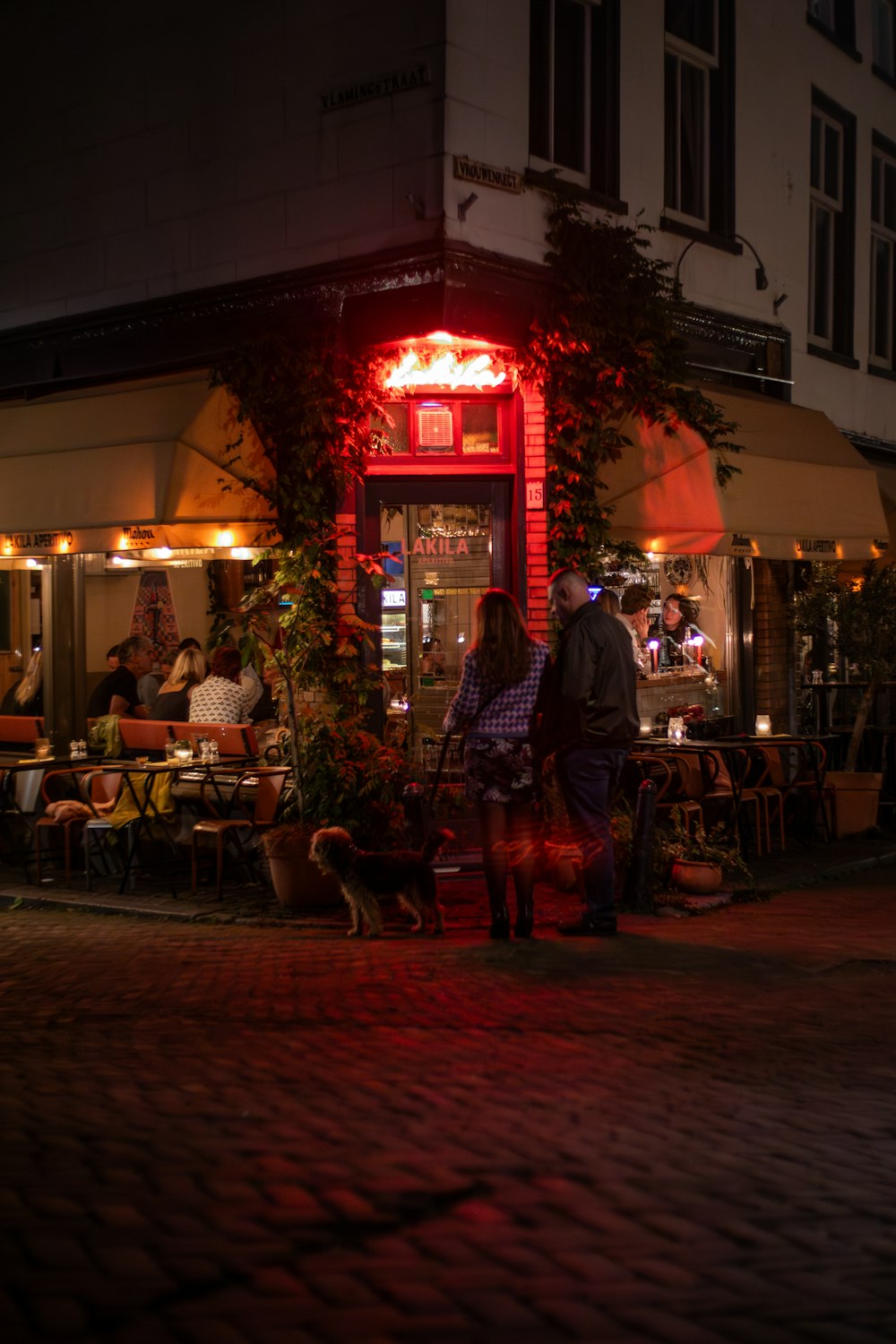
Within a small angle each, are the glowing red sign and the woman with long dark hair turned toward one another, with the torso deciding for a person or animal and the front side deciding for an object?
yes

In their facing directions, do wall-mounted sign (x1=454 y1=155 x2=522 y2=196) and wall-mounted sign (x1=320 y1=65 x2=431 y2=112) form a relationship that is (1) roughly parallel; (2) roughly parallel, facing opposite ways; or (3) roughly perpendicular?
roughly perpendicular

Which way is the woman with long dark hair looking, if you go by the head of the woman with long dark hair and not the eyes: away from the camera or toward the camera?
away from the camera

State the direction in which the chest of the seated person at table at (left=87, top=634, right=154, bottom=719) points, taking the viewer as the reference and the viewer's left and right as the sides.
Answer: facing to the right of the viewer

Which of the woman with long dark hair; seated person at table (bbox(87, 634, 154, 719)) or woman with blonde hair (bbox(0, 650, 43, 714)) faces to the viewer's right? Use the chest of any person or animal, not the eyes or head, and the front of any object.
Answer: the seated person at table

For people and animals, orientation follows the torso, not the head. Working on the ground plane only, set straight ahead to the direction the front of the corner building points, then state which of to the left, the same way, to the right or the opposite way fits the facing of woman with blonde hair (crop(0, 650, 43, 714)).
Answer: the opposite way

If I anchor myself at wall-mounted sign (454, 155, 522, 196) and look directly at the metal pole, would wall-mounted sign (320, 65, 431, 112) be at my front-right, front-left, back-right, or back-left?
back-right

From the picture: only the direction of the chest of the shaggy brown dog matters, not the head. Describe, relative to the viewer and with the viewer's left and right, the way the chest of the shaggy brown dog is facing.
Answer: facing to the left of the viewer

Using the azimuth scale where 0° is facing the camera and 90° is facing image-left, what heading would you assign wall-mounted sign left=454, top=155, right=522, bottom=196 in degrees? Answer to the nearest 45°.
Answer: approximately 315°

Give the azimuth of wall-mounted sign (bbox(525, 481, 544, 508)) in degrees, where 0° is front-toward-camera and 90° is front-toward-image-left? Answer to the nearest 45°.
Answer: approximately 0°
